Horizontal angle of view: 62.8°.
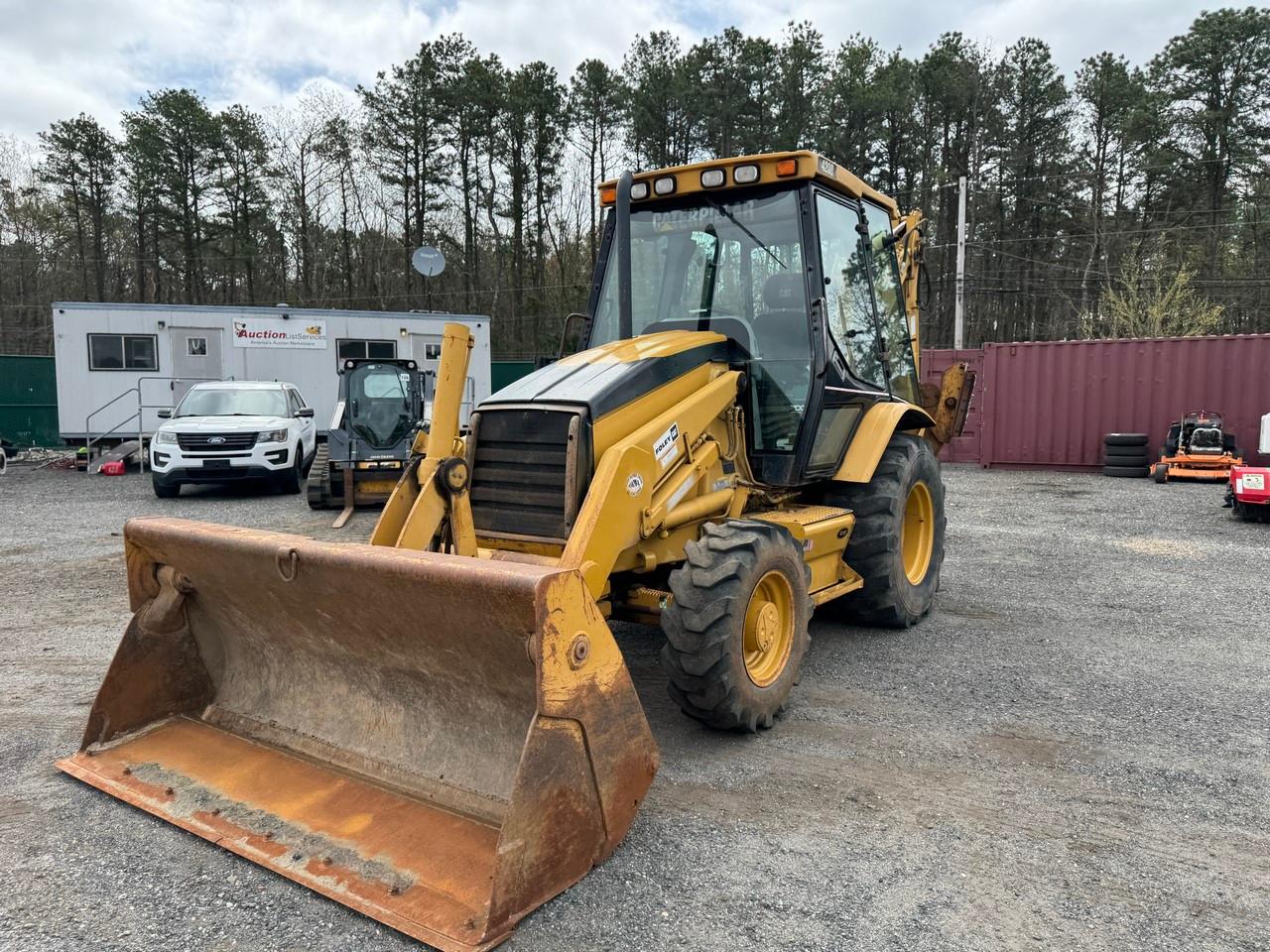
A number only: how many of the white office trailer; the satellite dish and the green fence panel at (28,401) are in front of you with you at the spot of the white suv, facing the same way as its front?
0

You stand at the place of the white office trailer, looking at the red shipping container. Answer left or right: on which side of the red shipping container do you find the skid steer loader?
right

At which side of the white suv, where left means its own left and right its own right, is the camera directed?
front

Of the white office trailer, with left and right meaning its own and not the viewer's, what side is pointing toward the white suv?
front

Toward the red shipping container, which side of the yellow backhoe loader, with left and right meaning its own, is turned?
back

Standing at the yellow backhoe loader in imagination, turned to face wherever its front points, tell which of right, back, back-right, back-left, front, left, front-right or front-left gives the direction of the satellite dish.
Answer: back-right

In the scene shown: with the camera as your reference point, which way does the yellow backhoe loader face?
facing the viewer and to the left of the viewer

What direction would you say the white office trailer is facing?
toward the camera

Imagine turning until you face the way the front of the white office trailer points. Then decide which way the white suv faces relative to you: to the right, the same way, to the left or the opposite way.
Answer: the same way

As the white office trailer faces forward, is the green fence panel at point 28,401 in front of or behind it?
behind

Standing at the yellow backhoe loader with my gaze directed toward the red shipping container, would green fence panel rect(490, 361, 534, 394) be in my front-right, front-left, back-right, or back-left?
front-left

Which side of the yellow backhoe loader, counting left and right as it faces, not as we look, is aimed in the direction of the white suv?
right

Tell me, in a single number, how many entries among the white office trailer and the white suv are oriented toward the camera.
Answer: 2

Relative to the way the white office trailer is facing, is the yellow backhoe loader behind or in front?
in front

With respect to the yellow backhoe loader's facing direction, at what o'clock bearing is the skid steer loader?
The skid steer loader is roughly at 4 o'clock from the yellow backhoe loader.
